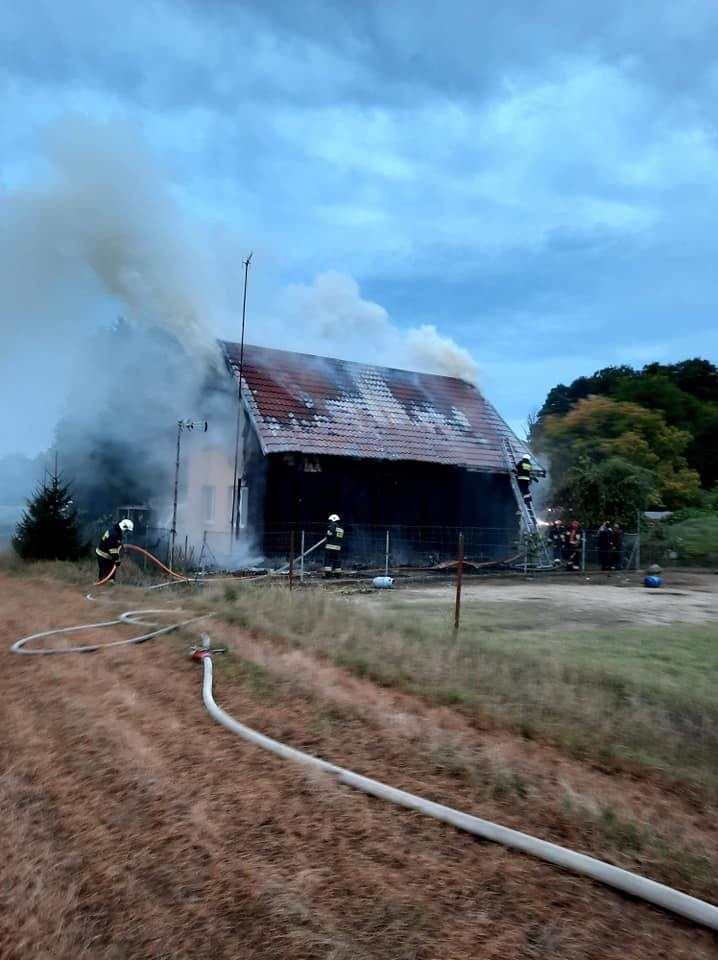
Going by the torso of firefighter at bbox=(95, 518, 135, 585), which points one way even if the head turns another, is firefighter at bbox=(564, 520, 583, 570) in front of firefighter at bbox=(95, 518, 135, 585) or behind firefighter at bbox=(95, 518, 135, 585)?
in front

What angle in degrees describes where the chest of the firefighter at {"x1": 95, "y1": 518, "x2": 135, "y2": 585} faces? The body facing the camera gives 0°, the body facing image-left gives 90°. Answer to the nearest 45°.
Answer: approximately 270°

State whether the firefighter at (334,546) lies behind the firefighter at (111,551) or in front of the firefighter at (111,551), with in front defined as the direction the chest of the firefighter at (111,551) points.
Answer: in front

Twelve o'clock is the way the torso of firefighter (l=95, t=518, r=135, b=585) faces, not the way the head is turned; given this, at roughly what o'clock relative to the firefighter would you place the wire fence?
The wire fence is roughly at 11 o'clock from the firefighter.

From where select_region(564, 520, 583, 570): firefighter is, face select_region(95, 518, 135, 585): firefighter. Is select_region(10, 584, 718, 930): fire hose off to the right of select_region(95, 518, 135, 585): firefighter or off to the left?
left

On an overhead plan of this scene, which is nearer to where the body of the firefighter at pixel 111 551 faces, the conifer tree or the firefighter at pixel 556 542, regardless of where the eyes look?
the firefighter

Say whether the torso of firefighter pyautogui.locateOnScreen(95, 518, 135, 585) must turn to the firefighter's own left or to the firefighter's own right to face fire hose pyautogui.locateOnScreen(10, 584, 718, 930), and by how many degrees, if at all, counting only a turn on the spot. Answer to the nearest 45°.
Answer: approximately 90° to the firefighter's own right

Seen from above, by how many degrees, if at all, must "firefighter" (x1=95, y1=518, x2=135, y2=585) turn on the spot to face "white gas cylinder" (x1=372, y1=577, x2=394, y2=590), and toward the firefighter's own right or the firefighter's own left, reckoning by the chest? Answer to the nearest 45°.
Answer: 0° — they already face it

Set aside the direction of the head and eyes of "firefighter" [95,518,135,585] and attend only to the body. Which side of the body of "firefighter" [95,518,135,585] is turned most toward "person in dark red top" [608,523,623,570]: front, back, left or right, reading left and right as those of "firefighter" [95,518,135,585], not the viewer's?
front

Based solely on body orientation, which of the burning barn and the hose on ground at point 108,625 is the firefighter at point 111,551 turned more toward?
the burning barn

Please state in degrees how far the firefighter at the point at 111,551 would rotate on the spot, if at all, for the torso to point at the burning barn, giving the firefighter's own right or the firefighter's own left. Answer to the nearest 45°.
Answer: approximately 45° to the firefighter's own left
